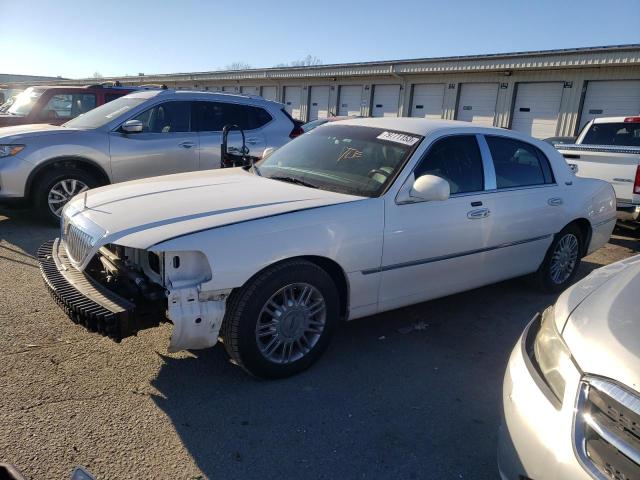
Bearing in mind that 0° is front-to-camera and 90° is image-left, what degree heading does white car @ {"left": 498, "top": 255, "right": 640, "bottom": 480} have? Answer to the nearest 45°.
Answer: approximately 45°

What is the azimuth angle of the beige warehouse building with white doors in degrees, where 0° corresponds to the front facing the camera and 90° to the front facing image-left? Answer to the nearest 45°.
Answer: approximately 45°

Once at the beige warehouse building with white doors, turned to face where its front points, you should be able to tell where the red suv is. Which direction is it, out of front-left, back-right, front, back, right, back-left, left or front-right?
front

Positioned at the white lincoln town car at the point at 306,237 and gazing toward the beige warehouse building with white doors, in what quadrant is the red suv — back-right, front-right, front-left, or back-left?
front-left

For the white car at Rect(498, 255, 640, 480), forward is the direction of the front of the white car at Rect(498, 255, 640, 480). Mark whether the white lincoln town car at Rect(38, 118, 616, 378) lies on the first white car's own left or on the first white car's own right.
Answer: on the first white car's own right

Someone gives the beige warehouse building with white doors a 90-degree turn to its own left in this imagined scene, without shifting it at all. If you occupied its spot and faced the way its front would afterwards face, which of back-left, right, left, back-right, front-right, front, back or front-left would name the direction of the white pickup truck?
front-right

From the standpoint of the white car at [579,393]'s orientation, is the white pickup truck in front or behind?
behind

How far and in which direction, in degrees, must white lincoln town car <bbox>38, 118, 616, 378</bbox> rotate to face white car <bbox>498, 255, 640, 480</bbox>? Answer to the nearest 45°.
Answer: approximately 90° to its left

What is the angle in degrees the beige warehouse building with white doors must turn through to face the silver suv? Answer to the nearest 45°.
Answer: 0° — it already faces it

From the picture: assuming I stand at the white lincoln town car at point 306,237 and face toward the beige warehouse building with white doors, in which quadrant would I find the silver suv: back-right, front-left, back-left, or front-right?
front-left

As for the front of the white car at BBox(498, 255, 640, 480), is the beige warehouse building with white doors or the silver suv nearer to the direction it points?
the silver suv

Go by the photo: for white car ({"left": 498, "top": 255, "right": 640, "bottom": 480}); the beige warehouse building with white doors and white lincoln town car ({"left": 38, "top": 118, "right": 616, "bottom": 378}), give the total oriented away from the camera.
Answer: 0

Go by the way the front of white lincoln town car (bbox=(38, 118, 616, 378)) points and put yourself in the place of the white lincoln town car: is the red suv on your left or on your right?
on your right

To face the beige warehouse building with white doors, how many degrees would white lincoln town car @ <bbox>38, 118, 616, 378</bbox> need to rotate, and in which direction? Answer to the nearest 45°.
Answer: approximately 135° to its right

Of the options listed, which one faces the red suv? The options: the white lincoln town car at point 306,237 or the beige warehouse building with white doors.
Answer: the beige warehouse building with white doors

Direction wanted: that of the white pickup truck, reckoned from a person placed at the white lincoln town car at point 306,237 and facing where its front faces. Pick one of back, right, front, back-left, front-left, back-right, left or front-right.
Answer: back

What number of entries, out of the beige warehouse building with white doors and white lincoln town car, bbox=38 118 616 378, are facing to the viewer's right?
0
